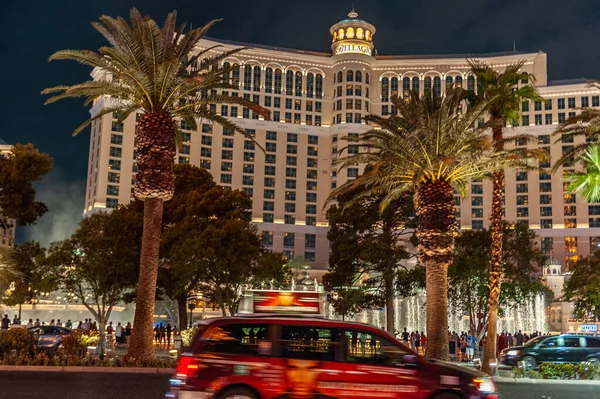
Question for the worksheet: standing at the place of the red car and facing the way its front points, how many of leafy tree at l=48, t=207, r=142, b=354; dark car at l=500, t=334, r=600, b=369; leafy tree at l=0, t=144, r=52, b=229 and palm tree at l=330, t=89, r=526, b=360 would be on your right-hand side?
0

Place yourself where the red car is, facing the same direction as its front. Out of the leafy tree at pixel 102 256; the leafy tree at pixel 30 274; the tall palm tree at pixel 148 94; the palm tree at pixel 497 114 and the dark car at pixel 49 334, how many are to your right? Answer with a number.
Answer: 0

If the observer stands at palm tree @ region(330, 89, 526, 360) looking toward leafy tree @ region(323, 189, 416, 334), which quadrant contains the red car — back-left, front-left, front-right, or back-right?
back-left

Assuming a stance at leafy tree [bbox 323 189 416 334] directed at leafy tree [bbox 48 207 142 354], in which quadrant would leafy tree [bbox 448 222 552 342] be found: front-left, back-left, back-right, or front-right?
back-left

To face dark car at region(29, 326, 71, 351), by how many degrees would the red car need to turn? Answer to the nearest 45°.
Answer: approximately 135° to its left

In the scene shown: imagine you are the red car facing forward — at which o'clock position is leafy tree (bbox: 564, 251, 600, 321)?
The leafy tree is roughly at 10 o'clock from the red car.

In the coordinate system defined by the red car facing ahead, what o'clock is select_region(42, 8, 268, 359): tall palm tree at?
The tall palm tree is roughly at 8 o'clock from the red car.

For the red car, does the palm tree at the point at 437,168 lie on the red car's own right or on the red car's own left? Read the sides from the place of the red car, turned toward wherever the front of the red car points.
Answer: on the red car's own left

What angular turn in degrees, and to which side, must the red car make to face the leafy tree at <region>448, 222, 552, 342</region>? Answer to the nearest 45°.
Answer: approximately 90° to its left

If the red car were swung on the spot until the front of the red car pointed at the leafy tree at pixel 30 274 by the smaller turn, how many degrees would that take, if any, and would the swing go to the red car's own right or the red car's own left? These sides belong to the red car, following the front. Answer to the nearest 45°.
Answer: approximately 135° to the red car's own left

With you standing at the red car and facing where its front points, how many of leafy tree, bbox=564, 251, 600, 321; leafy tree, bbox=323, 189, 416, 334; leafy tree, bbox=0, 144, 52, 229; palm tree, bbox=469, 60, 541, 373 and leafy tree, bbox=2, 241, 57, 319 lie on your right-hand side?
0

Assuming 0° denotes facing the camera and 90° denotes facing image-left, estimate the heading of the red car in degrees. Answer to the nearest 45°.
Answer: approximately 270°

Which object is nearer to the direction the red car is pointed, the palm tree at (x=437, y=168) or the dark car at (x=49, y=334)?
the palm tree

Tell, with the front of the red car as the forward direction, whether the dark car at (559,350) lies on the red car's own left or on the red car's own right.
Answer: on the red car's own left
